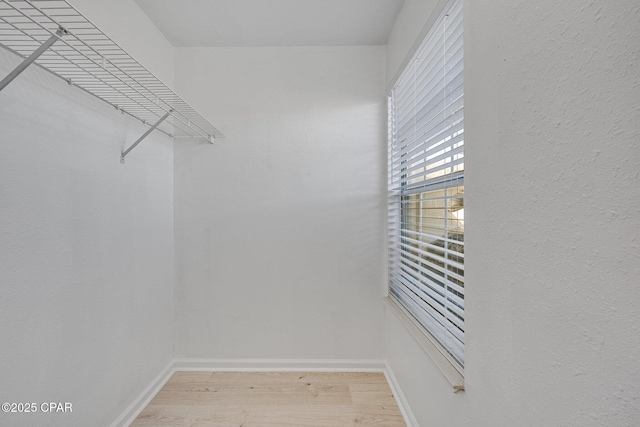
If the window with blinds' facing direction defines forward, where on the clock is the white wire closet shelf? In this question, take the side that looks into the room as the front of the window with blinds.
The white wire closet shelf is roughly at 11 o'clock from the window with blinds.

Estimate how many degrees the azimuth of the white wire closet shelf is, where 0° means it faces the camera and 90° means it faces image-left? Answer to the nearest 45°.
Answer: approximately 270°

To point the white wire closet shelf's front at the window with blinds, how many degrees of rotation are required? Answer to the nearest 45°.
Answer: approximately 45° to its right

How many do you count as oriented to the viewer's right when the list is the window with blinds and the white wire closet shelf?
1

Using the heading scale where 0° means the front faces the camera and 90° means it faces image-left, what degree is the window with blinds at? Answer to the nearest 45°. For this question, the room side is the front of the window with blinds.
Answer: approximately 90°

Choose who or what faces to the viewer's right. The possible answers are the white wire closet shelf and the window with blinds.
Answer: the white wire closet shelf
